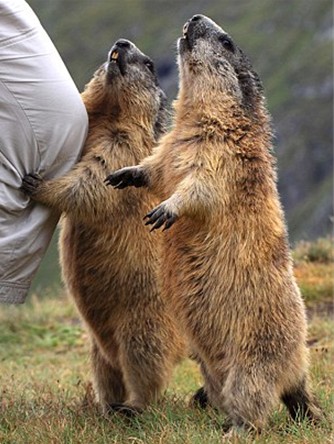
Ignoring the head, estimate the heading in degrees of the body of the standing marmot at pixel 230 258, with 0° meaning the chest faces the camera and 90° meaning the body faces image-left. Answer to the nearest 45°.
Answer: approximately 90°

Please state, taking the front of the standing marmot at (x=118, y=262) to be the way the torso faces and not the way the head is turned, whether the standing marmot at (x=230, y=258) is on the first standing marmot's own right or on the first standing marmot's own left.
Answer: on the first standing marmot's own left

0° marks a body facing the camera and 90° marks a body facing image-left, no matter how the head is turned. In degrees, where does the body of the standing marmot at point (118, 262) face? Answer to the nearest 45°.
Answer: approximately 45°
